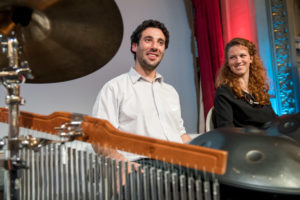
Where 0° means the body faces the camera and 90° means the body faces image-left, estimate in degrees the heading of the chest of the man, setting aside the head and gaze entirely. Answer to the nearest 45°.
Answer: approximately 315°

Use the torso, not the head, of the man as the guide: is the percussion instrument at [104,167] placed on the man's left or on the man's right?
on the man's right

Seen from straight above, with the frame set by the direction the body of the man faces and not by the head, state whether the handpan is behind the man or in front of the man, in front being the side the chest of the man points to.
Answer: in front

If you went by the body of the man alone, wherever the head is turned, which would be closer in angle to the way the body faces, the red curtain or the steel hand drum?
the steel hand drum

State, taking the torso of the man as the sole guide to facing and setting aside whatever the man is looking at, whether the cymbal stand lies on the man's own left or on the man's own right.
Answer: on the man's own right
